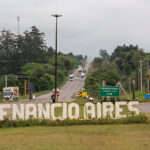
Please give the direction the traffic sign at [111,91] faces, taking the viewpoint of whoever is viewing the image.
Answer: facing the viewer
